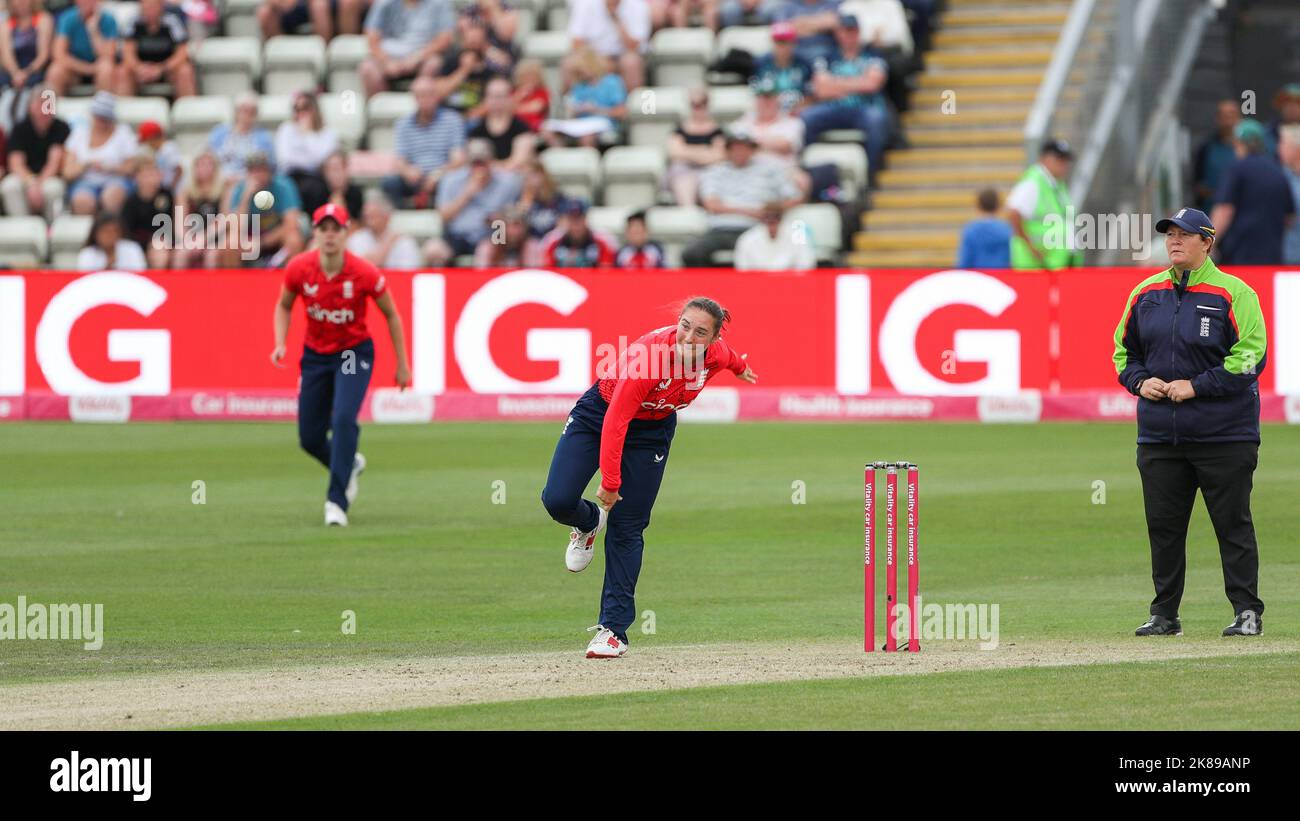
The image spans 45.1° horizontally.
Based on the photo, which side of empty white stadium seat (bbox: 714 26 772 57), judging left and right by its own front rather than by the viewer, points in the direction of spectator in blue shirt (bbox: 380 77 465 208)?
right

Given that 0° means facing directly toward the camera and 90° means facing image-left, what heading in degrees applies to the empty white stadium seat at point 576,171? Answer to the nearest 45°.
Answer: approximately 0°

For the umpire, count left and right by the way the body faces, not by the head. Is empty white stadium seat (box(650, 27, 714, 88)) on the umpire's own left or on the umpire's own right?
on the umpire's own right

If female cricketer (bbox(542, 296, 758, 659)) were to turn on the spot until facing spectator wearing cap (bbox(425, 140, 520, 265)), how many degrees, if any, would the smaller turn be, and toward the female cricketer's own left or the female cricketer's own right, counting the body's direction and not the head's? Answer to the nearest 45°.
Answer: approximately 180°

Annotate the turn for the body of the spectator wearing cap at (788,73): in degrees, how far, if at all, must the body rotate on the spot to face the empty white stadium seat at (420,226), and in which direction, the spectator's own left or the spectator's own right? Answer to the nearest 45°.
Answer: approximately 90° to the spectator's own right

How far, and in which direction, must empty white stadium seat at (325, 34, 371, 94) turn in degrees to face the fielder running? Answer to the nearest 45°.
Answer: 0° — it already faces them

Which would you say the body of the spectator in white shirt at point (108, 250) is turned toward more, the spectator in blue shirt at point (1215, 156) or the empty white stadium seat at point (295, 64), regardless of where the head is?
the spectator in blue shirt

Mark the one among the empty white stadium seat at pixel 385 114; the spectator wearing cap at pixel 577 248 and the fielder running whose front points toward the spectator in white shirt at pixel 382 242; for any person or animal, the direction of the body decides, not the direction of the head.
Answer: the empty white stadium seat

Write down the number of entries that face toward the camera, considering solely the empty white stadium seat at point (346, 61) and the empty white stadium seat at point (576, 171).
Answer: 2
